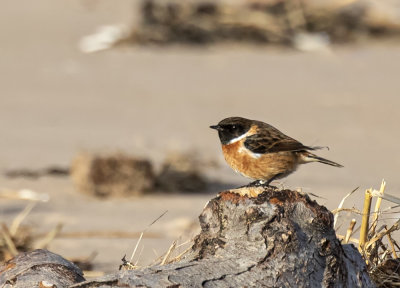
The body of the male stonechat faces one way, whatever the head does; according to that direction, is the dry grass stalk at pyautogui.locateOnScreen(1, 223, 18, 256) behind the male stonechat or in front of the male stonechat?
in front

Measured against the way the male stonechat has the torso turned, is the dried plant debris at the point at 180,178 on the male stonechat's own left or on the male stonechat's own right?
on the male stonechat's own right

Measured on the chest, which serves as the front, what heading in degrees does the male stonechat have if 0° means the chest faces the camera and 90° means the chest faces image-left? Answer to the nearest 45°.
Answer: approximately 90°

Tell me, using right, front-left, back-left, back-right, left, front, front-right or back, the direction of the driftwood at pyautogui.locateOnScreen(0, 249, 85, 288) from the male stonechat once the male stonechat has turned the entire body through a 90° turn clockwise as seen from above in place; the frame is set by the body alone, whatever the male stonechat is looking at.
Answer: back-left

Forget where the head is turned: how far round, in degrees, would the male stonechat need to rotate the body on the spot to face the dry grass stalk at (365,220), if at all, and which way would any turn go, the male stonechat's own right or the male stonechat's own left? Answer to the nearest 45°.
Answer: approximately 135° to the male stonechat's own left

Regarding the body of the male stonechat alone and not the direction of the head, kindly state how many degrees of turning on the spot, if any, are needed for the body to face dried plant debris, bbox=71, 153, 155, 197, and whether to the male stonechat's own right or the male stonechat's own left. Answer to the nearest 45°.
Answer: approximately 45° to the male stonechat's own right

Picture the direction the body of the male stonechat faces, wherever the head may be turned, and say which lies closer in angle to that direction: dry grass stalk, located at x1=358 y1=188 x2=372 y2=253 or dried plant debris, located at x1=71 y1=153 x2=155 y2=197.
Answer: the dried plant debris
